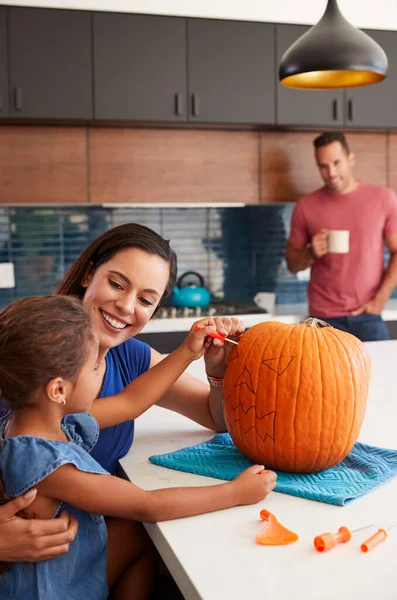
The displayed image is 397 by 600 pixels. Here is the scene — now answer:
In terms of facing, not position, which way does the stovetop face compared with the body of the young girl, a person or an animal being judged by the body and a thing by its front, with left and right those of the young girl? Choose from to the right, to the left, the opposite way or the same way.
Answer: to the right

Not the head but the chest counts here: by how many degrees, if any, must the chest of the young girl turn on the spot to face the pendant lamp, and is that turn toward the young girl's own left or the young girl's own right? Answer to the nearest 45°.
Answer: approximately 45° to the young girl's own left

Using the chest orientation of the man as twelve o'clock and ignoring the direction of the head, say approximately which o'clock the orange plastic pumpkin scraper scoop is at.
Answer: The orange plastic pumpkin scraper scoop is roughly at 12 o'clock from the man.

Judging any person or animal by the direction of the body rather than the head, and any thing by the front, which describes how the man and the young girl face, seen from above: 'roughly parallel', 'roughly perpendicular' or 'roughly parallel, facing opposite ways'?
roughly perpendicular

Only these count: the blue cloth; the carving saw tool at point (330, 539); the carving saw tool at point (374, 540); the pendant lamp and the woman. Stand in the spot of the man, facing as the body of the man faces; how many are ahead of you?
5

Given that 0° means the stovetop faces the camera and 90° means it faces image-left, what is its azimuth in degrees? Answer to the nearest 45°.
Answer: approximately 0°

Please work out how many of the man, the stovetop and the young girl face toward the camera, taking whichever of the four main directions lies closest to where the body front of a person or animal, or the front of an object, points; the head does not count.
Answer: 2

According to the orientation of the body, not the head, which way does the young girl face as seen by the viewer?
to the viewer's right

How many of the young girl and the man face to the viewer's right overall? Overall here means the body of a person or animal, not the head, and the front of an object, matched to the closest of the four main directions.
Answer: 1

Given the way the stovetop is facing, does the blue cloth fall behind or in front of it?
in front
